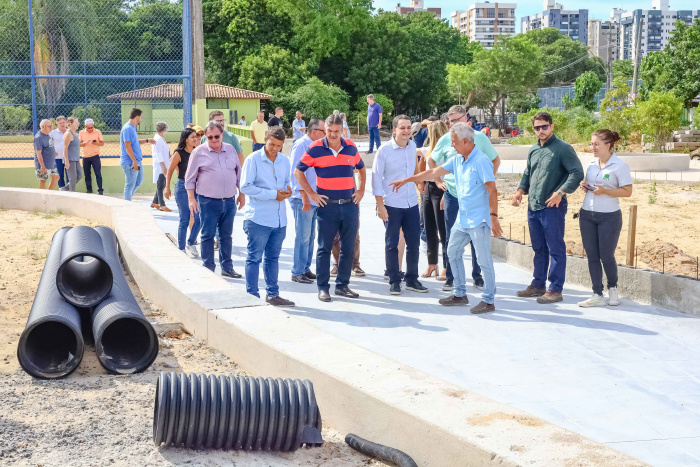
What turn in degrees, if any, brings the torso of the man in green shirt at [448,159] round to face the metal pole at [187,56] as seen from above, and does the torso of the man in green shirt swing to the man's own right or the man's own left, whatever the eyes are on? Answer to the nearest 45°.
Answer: approximately 135° to the man's own right

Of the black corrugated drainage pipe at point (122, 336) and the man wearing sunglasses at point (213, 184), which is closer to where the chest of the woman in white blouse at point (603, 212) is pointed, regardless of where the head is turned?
the black corrugated drainage pipe

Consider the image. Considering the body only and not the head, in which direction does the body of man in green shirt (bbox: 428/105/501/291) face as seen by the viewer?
toward the camera

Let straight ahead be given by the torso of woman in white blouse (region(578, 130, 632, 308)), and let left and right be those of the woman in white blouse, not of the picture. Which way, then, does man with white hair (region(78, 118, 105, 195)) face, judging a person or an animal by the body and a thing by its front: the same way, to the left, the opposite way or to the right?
to the left

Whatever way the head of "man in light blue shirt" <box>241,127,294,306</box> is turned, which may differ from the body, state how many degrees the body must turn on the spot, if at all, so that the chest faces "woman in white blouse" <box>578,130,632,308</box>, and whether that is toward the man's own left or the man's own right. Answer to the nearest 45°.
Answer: approximately 45° to the man's own left

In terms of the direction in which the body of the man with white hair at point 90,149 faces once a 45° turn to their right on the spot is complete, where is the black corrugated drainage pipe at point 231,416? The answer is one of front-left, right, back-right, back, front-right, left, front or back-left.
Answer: front-left

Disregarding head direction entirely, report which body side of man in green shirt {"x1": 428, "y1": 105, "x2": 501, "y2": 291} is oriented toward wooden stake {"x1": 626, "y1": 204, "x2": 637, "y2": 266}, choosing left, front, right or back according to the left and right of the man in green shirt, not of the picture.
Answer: left

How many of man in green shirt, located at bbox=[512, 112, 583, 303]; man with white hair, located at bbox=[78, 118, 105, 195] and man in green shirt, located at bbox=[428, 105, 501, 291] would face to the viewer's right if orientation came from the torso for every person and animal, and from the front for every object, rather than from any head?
0

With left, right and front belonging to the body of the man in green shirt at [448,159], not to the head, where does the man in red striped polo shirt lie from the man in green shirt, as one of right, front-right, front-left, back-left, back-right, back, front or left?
front-right
